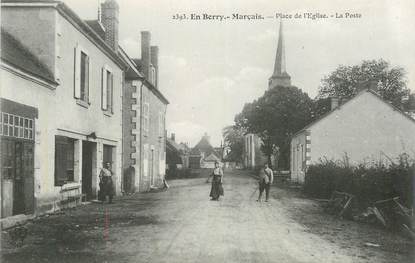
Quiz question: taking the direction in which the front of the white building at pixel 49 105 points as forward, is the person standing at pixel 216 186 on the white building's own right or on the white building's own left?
on the white building's own left

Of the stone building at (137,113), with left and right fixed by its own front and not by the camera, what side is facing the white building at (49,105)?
right

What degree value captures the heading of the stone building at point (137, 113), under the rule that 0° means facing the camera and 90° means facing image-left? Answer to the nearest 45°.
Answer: approximately 270°

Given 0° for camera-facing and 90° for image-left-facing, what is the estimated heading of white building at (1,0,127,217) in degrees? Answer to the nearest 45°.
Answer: approximately 315°

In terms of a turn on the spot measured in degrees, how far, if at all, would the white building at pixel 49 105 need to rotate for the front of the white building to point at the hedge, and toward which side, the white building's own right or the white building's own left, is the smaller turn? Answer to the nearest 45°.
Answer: approximately 45° to the white building's own left
